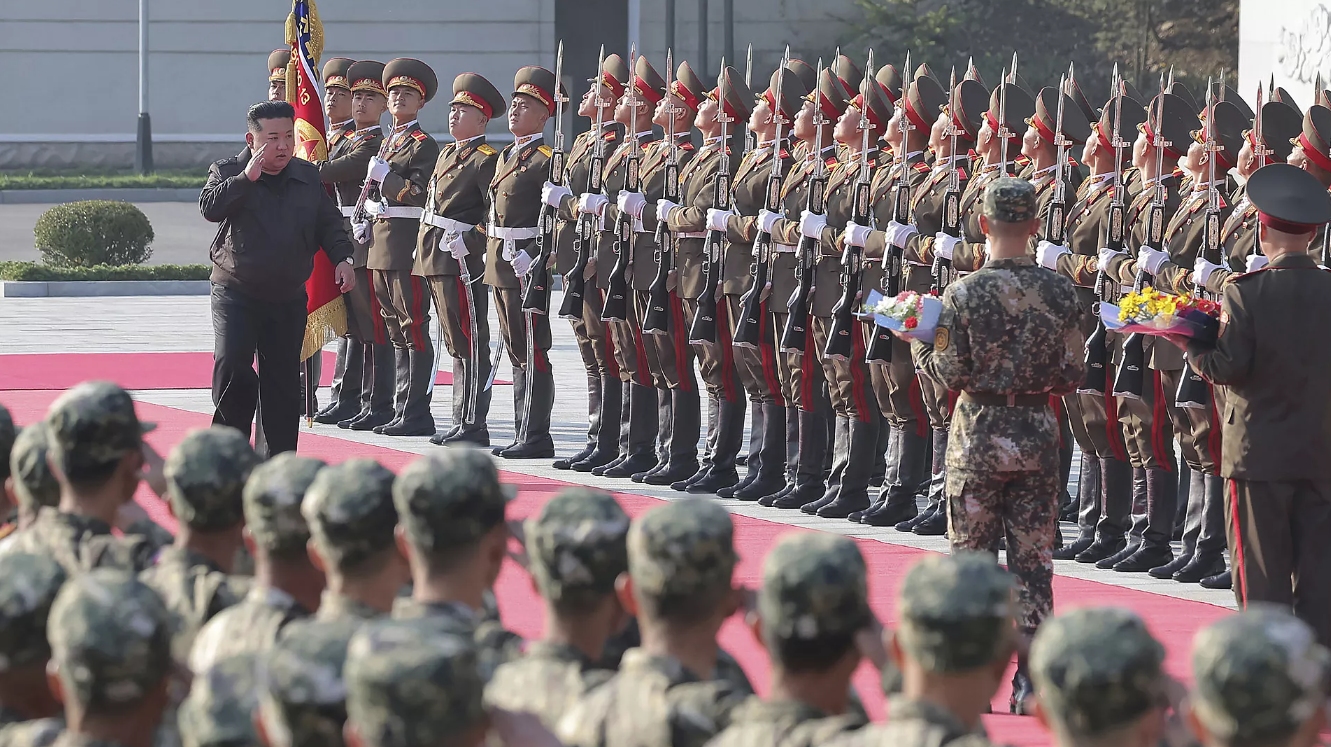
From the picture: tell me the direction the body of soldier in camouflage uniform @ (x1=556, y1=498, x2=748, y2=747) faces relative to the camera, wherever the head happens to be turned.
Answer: away from the camera

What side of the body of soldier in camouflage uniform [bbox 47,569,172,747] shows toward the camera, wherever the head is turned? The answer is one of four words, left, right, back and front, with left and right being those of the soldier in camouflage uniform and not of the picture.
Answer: back

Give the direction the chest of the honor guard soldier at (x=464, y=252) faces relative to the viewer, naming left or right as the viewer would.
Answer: facing the viewer and to the left of the viewer

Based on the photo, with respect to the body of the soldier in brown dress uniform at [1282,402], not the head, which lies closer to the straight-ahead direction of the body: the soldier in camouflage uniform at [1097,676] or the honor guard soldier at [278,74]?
the honor guard soldier

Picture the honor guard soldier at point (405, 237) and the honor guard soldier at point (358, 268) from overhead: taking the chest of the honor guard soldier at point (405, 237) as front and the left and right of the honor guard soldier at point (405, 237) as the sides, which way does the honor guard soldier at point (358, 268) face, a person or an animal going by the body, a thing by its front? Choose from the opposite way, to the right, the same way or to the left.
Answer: the same way

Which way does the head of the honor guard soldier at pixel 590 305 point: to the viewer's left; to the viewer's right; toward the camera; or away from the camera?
to the viewer's left

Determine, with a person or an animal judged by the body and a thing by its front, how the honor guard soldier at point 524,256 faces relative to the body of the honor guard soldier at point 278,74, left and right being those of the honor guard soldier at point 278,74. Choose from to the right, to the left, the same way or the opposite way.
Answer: the same way

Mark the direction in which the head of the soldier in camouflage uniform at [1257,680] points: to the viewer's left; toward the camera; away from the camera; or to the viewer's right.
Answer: away from the camera

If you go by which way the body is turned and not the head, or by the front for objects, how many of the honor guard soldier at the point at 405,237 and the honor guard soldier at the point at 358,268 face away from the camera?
0

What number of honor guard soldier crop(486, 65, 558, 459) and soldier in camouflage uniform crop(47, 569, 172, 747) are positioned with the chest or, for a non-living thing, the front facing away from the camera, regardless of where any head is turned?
1

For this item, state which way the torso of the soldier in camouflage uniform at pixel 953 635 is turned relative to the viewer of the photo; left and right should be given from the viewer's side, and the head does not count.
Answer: facing away from the viewer

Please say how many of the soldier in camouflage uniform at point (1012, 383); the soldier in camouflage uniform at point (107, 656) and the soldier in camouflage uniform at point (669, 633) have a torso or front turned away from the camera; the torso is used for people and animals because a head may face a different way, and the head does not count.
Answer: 3

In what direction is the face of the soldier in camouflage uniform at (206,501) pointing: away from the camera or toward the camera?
away from the camera

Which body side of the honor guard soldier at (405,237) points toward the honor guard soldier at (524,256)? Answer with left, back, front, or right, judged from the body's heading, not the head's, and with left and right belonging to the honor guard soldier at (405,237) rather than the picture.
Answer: left

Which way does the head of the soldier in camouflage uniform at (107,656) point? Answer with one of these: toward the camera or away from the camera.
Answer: away from the camera

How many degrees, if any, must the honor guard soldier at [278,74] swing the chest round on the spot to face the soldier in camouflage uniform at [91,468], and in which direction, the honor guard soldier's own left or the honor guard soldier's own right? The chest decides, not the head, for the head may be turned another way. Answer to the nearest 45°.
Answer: approximately 45° to the honor guard soldier's own left
